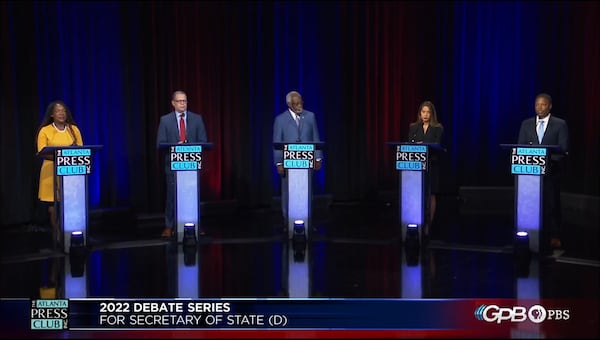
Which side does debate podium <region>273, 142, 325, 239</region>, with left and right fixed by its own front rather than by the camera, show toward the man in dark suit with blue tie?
left

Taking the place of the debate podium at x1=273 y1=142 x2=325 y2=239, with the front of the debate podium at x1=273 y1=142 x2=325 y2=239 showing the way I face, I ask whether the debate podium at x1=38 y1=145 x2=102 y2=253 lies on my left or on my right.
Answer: on my right

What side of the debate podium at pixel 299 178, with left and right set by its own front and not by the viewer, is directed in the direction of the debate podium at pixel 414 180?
left

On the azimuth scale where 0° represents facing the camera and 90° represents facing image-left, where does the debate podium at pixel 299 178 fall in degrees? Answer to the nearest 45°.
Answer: approximately 0°

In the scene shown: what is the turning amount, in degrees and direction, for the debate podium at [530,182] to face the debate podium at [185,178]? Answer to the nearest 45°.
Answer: approximately 90° to its right

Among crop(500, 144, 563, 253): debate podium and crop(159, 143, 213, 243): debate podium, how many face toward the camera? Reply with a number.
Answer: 2

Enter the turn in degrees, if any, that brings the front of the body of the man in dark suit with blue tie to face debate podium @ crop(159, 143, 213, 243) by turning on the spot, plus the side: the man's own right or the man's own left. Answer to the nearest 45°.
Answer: approximately 90° to the man's own right
